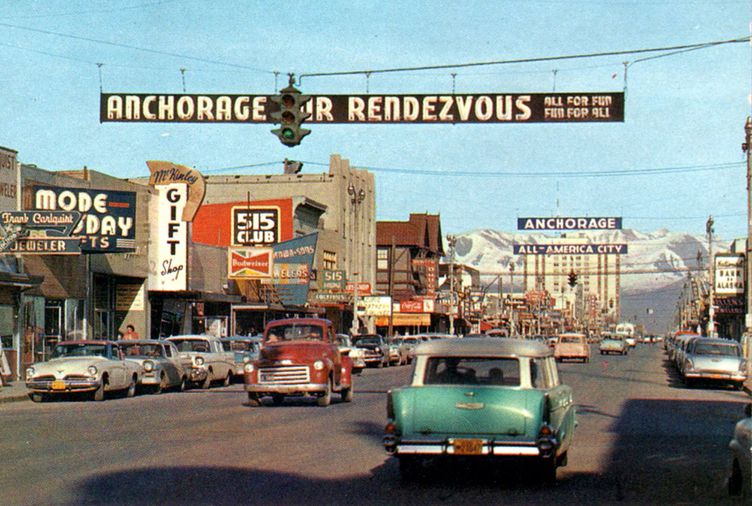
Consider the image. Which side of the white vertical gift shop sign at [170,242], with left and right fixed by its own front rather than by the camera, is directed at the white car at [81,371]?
front

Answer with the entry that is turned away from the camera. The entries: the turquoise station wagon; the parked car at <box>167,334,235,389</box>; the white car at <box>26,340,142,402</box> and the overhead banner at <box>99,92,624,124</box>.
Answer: the turquoise station wagon

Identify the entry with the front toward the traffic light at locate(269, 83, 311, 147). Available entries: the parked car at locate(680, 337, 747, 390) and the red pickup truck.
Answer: the red pickup truck

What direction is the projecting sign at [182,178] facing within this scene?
toward the camera

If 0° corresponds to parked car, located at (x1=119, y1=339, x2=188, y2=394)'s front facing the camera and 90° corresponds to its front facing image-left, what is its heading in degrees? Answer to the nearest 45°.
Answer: approximately 45°

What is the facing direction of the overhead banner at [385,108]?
toward the camera

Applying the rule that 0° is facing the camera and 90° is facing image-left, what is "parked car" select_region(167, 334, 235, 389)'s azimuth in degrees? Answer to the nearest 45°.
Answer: approximately 45°

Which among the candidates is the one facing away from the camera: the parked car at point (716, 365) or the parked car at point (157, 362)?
the parked car at point (716, 365)

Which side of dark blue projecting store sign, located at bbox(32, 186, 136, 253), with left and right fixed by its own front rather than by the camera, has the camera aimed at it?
front

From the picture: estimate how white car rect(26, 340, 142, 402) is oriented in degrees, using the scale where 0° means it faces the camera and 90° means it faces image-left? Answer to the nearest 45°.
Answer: approximately 45°

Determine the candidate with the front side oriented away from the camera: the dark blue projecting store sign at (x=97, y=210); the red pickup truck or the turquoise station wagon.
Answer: the turquoise station wagon

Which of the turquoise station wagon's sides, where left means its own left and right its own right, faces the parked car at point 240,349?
front
